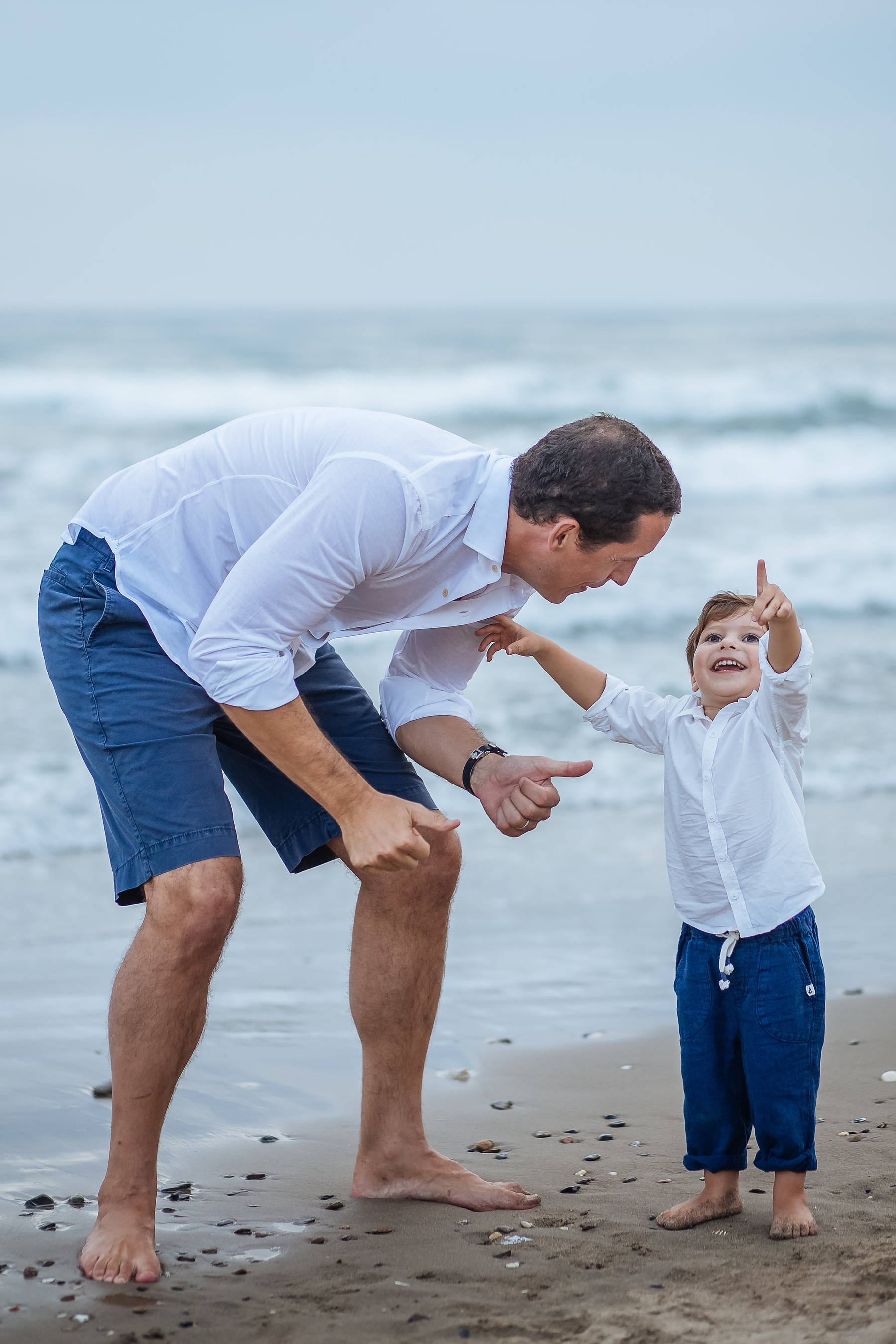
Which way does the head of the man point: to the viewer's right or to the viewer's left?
to the viewer's right

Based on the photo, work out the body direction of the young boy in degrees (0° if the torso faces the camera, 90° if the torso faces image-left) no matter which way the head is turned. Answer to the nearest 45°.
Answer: approximately 45°
